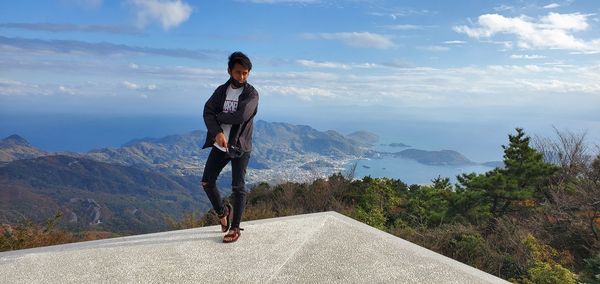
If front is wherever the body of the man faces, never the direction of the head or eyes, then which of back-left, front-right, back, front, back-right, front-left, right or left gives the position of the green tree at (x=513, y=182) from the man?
back-left

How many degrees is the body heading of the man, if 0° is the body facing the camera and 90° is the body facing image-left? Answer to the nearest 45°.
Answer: approximately 0°
